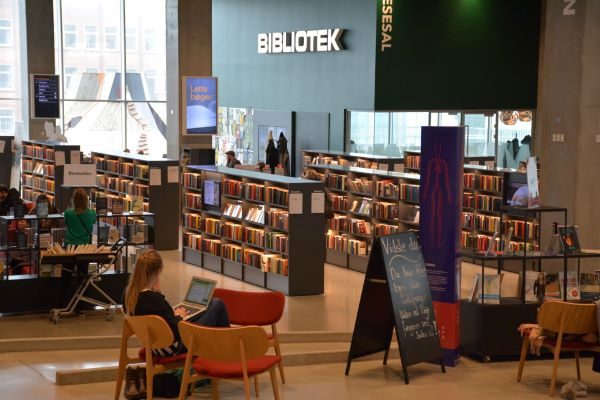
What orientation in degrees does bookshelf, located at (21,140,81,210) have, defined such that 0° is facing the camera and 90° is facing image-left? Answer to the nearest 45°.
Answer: approximately 45°

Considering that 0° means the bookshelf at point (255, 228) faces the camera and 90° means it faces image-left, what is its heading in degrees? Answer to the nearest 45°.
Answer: approximately 45°

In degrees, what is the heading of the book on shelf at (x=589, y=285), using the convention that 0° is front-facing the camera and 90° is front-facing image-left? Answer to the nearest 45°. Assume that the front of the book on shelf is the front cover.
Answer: approximately 0°

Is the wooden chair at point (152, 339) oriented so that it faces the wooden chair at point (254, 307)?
yes

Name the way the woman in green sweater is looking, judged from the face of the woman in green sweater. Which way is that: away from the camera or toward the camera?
away from the camera

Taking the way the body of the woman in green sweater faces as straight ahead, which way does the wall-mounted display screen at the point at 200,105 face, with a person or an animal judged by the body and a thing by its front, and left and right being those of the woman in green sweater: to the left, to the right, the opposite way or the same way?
the opposite way

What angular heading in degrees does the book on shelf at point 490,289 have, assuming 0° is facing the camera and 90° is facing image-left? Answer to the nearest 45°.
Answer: approximately 0°

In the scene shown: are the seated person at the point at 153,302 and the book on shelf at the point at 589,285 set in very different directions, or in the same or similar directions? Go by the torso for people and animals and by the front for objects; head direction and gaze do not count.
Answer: very different directions

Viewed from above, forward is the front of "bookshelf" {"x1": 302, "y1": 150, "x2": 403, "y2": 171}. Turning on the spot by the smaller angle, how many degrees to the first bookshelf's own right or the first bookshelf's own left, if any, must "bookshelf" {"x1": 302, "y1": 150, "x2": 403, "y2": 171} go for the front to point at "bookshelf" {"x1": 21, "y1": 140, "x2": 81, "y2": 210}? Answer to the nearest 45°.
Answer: approximately 45° to the first bookshelf's own right

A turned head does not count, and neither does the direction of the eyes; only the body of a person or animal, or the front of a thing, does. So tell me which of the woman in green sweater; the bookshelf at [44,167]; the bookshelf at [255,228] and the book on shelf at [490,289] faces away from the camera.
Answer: the woman in green sweater

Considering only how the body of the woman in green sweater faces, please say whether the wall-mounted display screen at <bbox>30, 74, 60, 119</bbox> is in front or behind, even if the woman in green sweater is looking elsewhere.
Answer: in front

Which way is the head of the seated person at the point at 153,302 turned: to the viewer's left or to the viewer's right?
to the viewer's right

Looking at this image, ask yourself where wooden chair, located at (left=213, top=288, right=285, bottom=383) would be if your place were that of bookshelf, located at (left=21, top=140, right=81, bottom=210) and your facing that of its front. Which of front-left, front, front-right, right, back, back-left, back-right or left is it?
front-left

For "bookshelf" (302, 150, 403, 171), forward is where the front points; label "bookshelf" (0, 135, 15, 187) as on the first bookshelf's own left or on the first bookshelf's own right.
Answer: on the first bookshelf's own right

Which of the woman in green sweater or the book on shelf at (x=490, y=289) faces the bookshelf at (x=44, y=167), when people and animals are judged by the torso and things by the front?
the woman in green sweater
